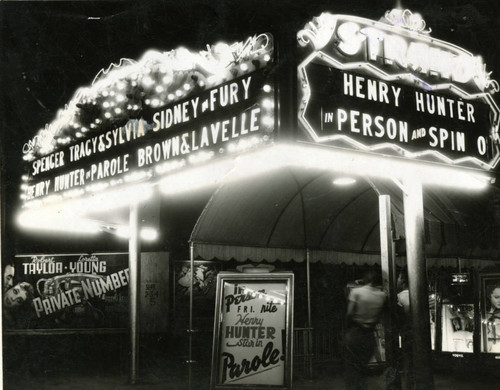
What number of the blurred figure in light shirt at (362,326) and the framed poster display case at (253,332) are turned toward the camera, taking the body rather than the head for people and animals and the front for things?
1

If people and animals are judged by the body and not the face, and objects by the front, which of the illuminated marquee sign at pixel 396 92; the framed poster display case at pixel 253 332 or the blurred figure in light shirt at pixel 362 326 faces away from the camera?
the blurred figure in light shirt

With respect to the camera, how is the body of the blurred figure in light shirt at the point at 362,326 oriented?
away from the camera

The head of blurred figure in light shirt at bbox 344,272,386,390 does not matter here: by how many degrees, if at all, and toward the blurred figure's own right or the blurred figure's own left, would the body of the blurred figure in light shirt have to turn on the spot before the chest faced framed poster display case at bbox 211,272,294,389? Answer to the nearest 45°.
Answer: approximately 90° to the blurred figure's own left

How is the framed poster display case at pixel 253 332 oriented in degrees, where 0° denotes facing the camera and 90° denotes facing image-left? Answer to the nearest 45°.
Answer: approximately 0°

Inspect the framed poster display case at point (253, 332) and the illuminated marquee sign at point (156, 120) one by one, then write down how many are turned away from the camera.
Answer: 0

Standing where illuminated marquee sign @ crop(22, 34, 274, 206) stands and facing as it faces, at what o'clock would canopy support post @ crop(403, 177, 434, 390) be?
The canopy support post is roughly at 8 o'clock from the illuminated marquee sign.

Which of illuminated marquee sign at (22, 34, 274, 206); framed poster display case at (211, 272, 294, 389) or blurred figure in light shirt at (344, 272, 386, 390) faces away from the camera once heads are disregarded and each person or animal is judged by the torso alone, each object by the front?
the blurred figure in light shirt

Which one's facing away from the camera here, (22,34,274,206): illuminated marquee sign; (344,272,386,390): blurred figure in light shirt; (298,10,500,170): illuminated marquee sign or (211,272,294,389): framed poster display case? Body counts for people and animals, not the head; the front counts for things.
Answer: the blurred figure in light shirt

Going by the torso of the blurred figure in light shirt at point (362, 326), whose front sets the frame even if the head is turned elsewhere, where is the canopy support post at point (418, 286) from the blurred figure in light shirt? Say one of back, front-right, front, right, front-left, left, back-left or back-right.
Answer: right
